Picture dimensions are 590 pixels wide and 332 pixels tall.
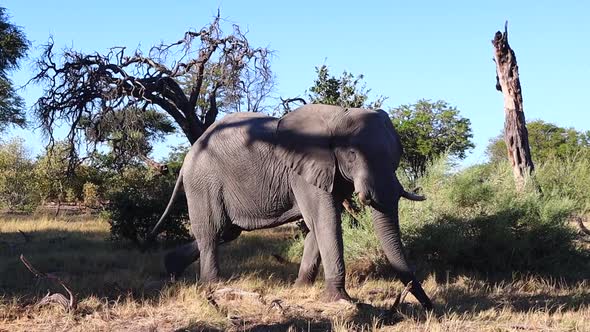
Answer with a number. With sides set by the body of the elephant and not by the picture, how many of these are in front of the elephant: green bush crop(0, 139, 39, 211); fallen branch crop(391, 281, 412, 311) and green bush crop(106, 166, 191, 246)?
1

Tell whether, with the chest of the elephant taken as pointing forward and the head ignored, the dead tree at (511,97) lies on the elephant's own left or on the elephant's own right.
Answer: on the elephant's own left

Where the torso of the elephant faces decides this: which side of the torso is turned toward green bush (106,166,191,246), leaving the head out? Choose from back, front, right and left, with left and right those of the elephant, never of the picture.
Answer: back

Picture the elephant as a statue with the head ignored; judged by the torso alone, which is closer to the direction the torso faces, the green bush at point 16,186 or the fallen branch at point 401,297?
the fallen branch

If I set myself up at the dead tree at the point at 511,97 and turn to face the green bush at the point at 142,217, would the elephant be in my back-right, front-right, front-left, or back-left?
front-left

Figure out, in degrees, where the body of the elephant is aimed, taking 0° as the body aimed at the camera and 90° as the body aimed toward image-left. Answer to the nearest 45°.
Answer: approximately 315°

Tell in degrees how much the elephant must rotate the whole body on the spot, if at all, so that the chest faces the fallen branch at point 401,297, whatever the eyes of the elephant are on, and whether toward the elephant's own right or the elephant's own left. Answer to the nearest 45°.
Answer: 0° — it already faces it

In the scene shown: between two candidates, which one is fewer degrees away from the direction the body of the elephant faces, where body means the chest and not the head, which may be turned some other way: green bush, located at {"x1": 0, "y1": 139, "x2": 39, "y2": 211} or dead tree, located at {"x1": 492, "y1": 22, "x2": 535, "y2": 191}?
the dead tree

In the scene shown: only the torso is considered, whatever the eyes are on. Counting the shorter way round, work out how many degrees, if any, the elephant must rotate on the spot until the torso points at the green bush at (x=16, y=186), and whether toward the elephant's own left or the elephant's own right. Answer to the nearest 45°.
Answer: approximately 180°

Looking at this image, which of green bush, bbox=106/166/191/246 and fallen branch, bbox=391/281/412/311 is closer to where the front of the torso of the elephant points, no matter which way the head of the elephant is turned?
the fallen branch
